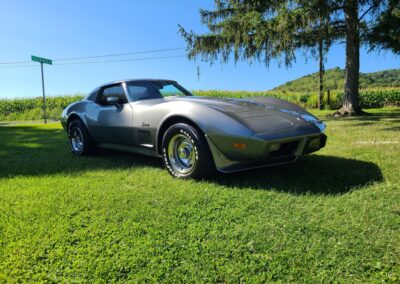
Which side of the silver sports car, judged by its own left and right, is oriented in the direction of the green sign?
back

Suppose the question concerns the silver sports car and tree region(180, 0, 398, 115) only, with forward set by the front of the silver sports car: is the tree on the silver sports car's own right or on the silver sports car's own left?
on the silver sports car's own left

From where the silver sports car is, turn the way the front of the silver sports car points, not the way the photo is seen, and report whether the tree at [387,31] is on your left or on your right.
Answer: on your left

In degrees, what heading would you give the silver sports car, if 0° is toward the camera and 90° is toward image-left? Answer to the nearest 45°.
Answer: approximately 315°
